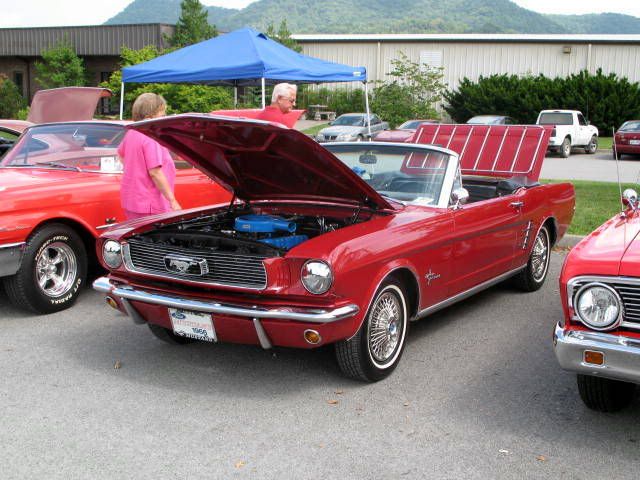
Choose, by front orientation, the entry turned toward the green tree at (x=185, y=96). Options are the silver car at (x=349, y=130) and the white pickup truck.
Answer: the silver car

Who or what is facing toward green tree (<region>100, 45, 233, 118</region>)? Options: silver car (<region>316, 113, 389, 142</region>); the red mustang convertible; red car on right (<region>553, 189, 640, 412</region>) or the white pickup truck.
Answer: the silver car

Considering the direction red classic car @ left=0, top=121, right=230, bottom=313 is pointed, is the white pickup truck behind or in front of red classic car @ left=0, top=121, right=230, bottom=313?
behind

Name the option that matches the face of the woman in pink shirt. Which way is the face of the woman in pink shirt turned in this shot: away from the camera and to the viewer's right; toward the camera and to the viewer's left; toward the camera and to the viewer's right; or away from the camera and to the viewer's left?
away from the camera and to the viewer's right

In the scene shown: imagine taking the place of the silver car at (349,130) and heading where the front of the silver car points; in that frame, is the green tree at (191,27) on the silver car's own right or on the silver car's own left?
on the silver car's own right

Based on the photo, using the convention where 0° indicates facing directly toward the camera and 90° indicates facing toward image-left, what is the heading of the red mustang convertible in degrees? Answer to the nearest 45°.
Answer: approximately 45°

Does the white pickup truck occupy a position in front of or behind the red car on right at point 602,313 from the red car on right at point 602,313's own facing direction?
behind

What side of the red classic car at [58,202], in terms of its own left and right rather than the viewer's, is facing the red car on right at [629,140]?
back

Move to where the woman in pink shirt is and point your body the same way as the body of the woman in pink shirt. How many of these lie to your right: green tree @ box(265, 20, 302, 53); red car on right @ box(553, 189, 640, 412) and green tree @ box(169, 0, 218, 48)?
1

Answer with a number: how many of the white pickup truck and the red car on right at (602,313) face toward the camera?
1

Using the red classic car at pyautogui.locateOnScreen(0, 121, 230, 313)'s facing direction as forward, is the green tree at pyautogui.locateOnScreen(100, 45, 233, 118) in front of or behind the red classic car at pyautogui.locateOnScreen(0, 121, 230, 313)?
behind
